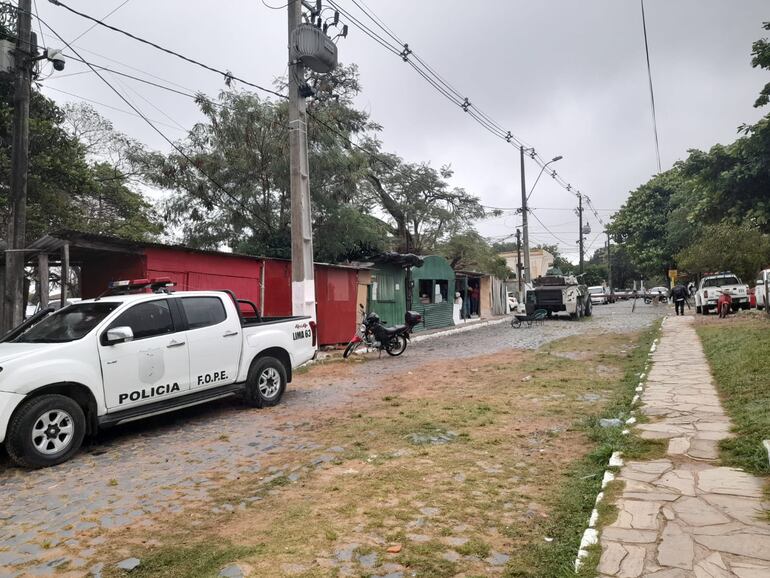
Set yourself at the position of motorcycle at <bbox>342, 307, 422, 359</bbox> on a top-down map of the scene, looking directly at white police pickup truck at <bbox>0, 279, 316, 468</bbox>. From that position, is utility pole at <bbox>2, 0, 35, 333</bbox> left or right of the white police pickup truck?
right

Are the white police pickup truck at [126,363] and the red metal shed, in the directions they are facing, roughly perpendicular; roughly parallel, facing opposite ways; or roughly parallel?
roughly perpendicular

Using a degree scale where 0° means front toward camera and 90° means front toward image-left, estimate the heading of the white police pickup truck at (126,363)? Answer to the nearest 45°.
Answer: approximately 45°

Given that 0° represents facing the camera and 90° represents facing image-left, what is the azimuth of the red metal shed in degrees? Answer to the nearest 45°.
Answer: approximately 315°

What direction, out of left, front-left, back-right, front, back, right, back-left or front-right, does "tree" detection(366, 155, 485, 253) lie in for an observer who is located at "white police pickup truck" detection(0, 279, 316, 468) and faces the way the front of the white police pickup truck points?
back

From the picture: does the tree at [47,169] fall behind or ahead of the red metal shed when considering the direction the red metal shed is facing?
behind

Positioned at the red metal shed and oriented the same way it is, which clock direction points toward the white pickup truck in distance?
The white pickup truck in distance is roughly at 10 o'clock from the red metal shed.

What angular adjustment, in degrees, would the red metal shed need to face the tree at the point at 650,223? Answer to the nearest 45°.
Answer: approximately 90° to its left

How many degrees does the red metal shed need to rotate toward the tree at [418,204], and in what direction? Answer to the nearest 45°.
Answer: approximately 90° to its left
